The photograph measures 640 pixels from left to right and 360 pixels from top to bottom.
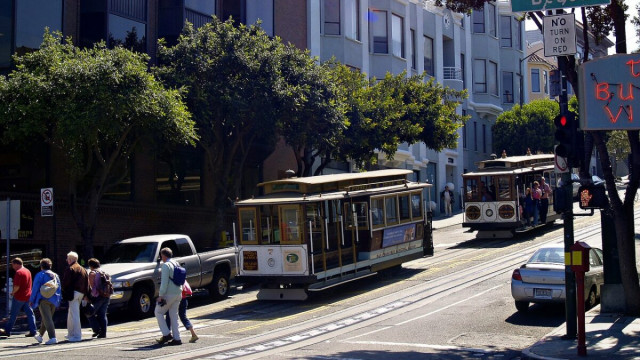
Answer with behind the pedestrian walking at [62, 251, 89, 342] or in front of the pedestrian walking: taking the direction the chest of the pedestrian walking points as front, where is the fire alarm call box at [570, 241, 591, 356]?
behind

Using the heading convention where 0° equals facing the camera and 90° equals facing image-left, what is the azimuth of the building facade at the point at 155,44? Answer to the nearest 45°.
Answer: approximately 315°

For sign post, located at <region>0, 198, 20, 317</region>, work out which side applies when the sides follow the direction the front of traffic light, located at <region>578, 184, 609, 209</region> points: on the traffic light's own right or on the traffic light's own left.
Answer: on the traffic light's own right

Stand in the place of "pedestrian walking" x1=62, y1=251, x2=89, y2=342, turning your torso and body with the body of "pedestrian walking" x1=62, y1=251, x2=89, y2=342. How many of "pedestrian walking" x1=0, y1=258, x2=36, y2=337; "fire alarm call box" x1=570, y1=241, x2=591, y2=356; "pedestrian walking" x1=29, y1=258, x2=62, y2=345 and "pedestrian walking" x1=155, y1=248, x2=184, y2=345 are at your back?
2

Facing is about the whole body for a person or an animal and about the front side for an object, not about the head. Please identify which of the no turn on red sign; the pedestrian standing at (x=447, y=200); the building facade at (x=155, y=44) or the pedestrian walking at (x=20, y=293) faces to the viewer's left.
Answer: the pedestrian walking at (x=20, y=293)

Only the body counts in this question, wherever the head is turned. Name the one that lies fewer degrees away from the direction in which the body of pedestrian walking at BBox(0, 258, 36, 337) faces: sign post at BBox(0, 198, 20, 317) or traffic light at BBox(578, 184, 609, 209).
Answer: the sign post
